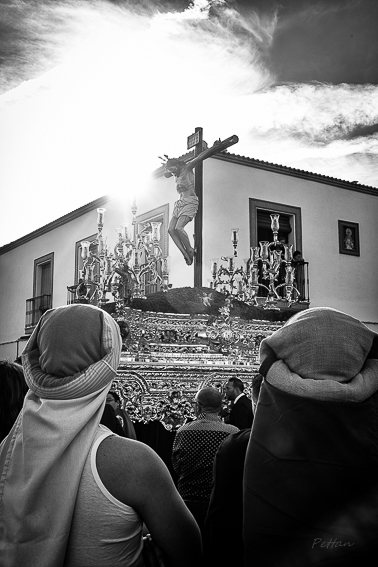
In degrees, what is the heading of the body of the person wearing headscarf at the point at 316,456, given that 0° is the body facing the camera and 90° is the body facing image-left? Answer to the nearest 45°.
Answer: approximately 180°

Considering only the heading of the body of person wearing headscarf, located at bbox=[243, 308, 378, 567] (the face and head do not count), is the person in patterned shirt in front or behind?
in front

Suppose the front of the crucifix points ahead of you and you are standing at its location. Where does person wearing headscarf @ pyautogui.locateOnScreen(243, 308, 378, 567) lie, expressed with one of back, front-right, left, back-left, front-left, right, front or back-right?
front-left

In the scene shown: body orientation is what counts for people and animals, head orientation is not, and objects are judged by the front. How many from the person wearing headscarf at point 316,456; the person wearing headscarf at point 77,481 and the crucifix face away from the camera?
2

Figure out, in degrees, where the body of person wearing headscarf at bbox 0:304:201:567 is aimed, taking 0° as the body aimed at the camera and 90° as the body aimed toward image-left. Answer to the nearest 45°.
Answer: approximately 180°

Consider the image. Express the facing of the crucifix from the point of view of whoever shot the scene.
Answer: facing the viewer and to the left of the viewer

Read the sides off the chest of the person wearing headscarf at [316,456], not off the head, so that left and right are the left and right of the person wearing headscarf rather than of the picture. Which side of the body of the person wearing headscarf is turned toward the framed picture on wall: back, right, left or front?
front

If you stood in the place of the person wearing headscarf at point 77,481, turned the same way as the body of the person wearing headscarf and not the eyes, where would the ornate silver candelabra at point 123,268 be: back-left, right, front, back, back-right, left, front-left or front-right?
front

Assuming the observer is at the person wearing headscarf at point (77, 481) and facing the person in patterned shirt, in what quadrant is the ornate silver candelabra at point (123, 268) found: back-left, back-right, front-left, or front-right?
front-left

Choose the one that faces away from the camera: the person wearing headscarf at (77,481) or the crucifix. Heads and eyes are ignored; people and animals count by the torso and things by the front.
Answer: the person wearing headscarf

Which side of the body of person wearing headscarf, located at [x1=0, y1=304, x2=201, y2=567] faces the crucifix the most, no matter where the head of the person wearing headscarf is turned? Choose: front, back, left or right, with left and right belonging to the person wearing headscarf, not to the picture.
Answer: front
